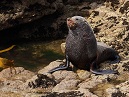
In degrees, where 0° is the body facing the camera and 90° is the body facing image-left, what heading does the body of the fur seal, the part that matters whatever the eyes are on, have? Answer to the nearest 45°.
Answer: approximately 45°

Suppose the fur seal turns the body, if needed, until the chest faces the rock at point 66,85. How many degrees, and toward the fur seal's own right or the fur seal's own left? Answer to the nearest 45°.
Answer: approximately 45° to the fur seal's own left

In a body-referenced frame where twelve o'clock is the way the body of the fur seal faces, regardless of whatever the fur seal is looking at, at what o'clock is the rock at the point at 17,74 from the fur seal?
The rock is roughly at 1 o'clock from the fur seal.

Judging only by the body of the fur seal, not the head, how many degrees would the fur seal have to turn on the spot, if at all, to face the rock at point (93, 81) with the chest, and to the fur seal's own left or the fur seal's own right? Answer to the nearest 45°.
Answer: approximately 45° to the fur seal's own left

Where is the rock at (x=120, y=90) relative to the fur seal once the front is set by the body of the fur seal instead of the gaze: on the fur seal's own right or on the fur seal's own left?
on the fur seal's own left
